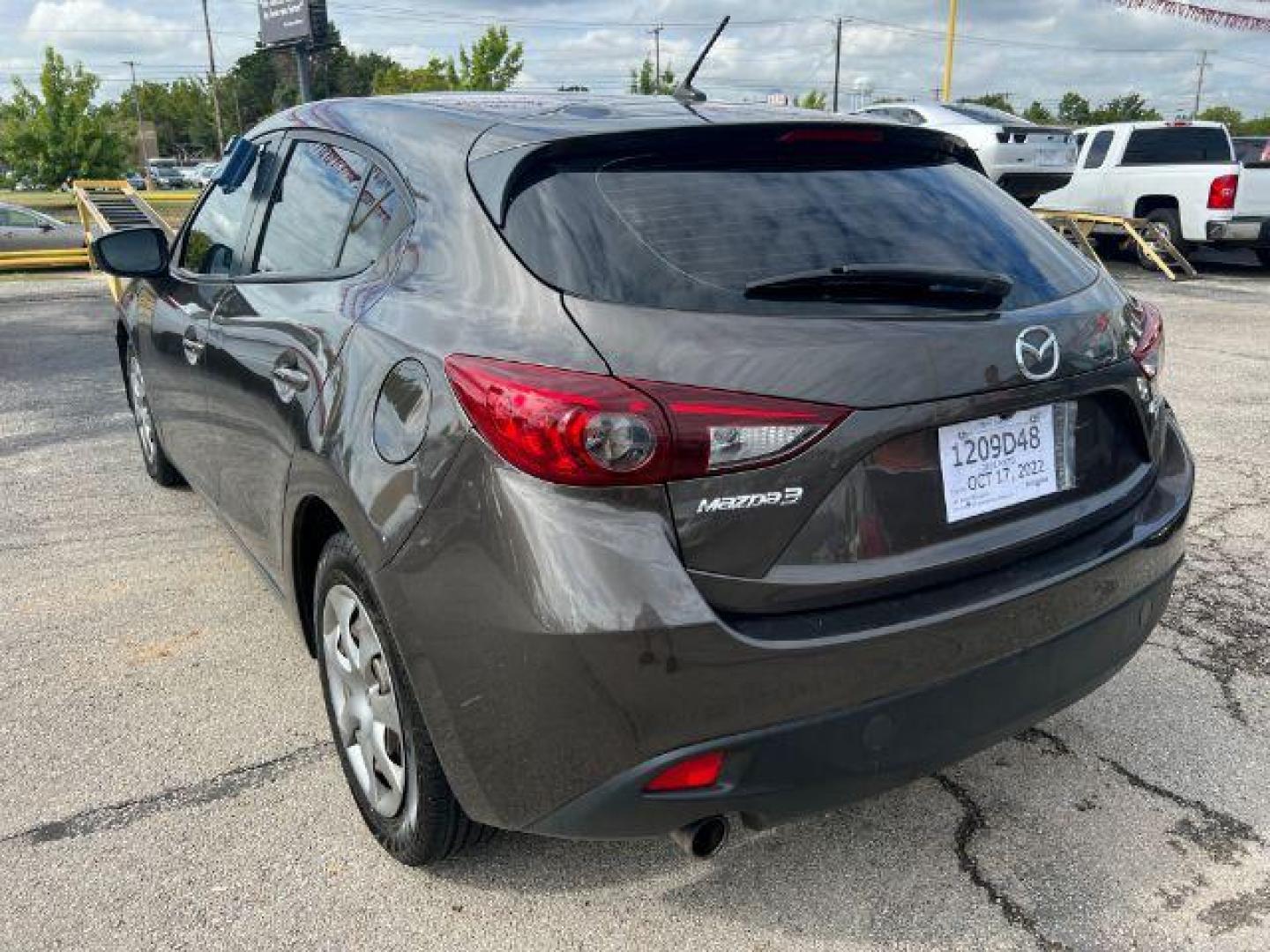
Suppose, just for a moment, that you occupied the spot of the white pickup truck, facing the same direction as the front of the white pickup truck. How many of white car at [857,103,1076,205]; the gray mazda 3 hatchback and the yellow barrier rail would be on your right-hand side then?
0

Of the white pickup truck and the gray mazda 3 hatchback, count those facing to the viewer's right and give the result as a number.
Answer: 0

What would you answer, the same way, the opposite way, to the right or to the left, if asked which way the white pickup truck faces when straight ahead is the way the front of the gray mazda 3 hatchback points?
the same way

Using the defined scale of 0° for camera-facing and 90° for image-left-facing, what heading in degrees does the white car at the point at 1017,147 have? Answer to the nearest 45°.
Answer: approximately 135°

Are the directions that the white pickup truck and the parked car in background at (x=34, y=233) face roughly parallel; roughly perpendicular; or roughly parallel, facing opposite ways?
roughly perpendicular

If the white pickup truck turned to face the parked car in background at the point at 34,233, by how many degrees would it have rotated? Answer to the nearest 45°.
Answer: approximately 45° to its left

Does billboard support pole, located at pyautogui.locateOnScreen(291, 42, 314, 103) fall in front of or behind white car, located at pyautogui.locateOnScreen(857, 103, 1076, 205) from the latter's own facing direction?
in front

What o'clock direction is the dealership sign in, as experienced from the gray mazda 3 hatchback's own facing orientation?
The dealership sign is roughly at 1 o'clock from the gray mazda 3 hatchback.

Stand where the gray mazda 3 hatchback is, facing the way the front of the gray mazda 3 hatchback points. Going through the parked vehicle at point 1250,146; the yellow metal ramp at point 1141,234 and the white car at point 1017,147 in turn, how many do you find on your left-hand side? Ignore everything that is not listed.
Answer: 0

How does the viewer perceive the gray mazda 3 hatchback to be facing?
facing away from the viewer and to the left of the viewer

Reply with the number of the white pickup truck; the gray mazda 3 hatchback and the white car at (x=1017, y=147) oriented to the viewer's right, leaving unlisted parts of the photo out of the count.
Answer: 0

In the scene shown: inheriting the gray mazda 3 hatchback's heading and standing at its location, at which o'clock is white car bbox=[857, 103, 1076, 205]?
The white car is roughly at 2 o'clock from the gray mazda 3 hatchback.
